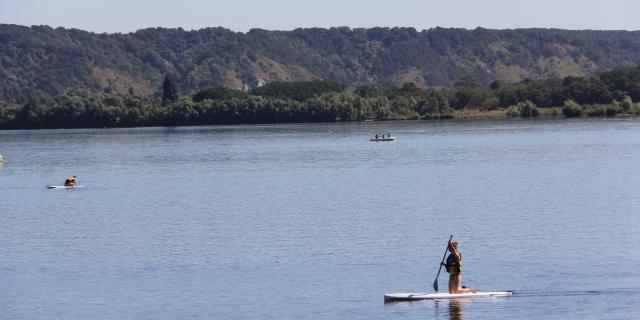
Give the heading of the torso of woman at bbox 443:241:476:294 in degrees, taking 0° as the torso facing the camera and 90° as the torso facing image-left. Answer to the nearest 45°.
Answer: approximately 90°
